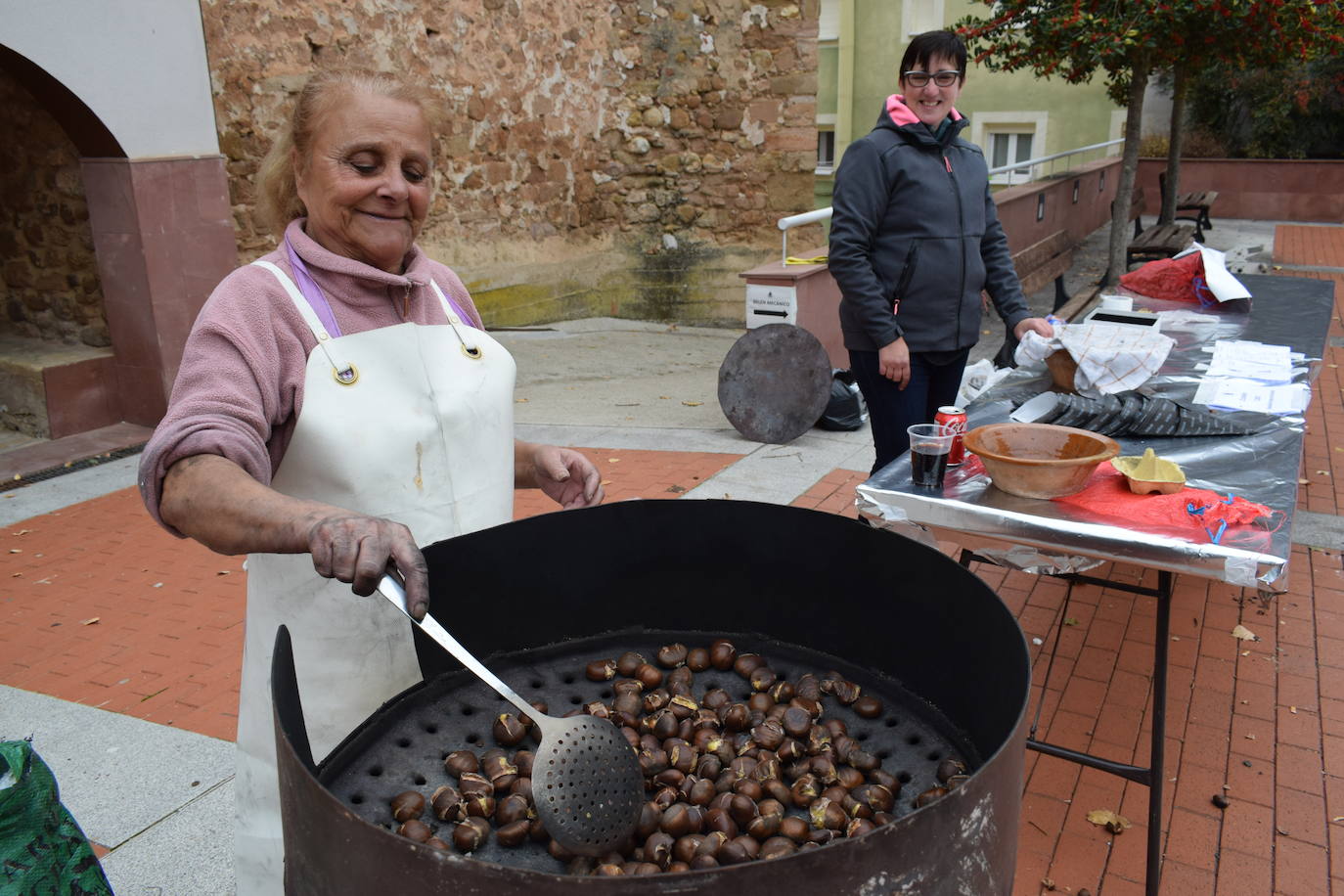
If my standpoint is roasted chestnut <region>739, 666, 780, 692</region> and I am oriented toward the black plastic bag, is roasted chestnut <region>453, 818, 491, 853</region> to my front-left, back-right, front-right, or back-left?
back-left

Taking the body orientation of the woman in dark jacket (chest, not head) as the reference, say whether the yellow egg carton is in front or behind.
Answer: in front

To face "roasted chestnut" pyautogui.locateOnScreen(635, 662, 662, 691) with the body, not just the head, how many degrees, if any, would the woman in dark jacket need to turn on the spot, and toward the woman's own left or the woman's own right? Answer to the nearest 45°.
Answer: approximately 45° to the woman's own right

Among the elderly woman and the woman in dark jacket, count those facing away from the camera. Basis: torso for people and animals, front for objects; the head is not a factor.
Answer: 0

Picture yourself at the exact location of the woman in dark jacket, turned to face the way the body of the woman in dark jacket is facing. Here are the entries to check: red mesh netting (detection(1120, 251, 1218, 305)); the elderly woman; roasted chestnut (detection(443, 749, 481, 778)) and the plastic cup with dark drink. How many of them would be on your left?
1

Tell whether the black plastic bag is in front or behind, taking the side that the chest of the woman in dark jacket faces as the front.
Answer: behind

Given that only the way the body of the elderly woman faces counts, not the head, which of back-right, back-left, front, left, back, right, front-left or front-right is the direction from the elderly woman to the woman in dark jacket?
left

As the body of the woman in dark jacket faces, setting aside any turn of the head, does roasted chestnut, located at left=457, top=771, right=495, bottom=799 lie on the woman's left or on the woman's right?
on the woman's right

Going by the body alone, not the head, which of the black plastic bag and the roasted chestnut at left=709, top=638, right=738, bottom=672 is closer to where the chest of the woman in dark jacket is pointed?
the roasted chestnut

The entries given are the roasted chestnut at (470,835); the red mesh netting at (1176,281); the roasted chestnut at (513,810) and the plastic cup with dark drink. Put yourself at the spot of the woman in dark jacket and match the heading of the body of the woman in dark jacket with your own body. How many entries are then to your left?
1

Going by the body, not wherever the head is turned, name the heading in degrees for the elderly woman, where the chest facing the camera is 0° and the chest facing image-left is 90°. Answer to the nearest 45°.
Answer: approximately 315°

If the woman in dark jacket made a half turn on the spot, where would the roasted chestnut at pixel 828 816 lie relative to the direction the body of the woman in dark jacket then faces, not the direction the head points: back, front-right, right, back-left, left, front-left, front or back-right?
back-left
